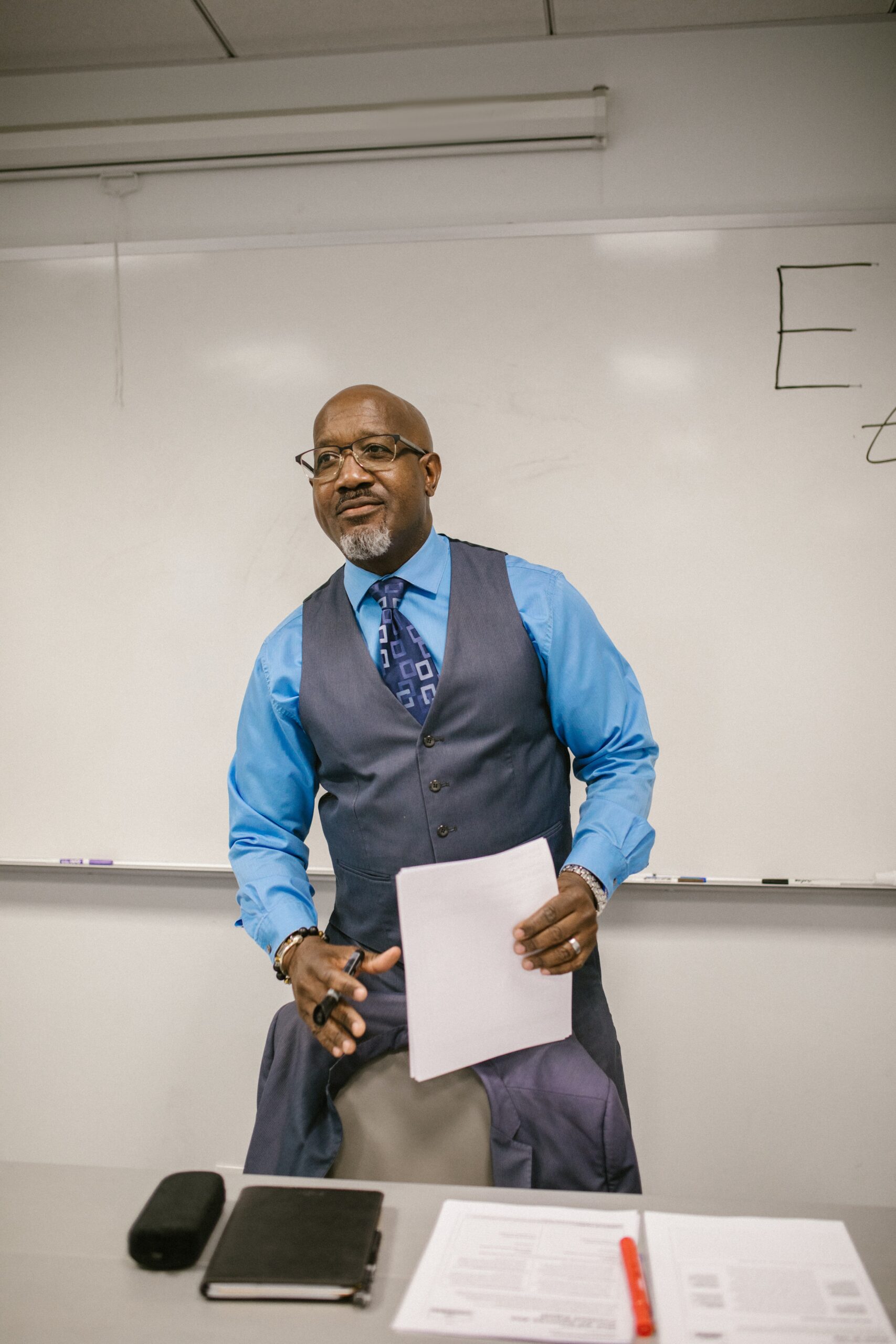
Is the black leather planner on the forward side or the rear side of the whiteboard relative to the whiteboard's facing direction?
on the forward side

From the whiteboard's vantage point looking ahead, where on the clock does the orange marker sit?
The orange marker is roughly at 12 o'clock from the whiteboard.

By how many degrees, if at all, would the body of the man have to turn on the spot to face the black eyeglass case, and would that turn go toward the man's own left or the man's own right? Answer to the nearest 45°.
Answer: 0° — they already face it

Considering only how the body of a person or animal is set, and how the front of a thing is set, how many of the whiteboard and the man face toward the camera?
2

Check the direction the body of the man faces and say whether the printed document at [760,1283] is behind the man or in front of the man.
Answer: in front

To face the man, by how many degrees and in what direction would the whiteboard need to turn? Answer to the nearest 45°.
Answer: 0° — it already faces them

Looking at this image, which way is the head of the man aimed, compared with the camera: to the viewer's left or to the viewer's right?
to the viewer's left

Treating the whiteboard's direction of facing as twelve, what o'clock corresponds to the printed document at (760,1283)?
The printed document is roughly at 12 o'clock from the whiteboard.

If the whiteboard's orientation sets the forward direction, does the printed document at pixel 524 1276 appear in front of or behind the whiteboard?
in front

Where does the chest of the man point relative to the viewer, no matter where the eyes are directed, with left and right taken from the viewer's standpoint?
facing the viewer

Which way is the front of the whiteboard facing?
toward the camera

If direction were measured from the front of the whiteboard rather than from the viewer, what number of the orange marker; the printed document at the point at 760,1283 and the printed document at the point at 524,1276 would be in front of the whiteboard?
3

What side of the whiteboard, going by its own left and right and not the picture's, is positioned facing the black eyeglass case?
front
